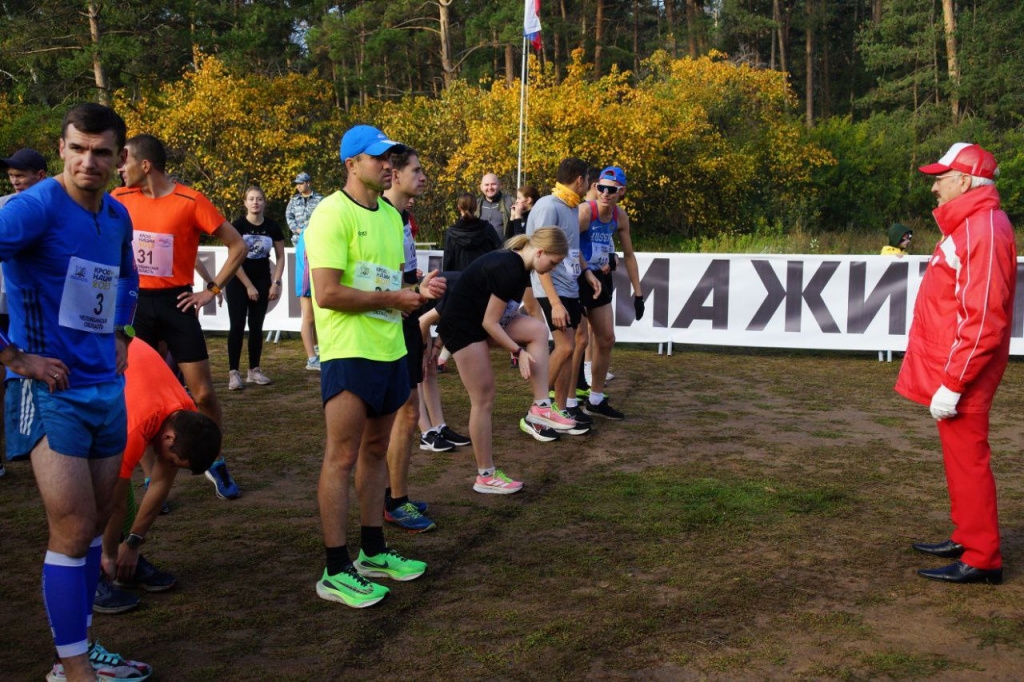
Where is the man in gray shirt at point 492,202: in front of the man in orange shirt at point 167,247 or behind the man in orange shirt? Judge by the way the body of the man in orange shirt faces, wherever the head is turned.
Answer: behind

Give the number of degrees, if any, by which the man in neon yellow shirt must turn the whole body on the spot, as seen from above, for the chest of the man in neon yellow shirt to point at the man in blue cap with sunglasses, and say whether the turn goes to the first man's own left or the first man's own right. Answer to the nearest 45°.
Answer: approximately 90° to the first man's own left

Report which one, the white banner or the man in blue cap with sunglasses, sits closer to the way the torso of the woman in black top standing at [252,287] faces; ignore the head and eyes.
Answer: the man in blue cap with sunglasses

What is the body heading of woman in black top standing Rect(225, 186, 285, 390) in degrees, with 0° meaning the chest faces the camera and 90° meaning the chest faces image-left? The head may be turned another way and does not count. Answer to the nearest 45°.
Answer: approximately 0°

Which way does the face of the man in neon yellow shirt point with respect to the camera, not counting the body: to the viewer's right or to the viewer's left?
to the viewer's right

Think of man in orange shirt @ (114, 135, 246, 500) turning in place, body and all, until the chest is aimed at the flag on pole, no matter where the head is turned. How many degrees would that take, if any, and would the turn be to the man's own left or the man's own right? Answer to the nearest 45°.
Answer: approximately 180°
